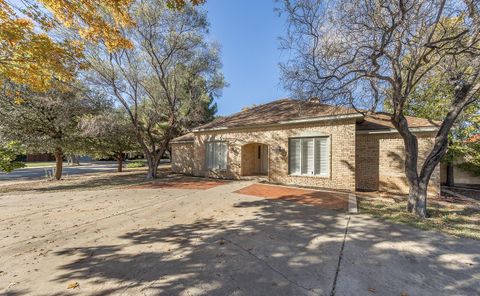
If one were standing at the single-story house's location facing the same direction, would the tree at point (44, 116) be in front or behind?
in front

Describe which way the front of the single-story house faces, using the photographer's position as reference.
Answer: facing the viewer and to the left of the viewer

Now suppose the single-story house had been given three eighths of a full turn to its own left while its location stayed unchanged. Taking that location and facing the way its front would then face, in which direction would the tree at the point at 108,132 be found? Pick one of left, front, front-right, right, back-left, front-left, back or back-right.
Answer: back

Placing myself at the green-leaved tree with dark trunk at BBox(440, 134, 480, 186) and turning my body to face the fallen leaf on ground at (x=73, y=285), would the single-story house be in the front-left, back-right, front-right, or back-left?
front-right

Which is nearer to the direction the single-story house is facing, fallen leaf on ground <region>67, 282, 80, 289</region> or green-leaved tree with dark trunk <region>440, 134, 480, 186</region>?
the fallen leaf on ground

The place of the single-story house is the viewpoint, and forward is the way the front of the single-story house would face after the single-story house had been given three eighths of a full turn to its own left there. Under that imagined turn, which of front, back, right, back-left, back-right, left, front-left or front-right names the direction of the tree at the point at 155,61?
back

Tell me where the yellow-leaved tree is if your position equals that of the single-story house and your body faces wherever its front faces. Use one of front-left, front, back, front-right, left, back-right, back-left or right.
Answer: front
